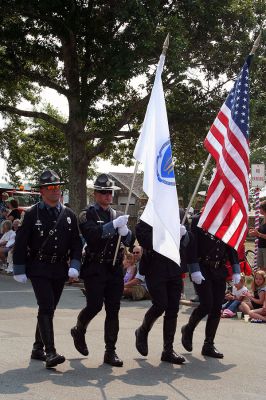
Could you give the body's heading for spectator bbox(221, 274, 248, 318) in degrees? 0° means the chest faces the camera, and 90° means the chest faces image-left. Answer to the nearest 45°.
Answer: approximately 45°

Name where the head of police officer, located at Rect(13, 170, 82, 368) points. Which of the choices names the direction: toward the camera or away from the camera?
toward the camera

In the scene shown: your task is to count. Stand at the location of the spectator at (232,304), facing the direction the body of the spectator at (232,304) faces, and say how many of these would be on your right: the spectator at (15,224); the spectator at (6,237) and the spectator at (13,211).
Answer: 3

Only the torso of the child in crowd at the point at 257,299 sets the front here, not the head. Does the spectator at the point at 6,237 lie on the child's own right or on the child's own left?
on the child's own right

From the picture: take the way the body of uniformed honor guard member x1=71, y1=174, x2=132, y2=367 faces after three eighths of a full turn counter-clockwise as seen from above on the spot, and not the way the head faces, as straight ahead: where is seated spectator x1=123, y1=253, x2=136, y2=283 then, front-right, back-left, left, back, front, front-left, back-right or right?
front

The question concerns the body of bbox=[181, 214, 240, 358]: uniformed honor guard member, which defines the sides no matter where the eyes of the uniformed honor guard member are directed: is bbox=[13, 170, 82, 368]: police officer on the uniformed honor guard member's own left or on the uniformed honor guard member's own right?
on the uniformed honor guard member's own right

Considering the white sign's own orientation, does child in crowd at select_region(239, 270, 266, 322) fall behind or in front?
in front

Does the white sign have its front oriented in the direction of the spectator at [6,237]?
no

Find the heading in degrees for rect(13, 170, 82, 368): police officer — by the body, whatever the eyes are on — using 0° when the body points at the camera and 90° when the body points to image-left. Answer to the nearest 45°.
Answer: approximately 315°

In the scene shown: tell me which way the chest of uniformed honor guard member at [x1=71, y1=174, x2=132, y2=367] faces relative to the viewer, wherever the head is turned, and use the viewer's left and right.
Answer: facing the viewer and to the right of the viewer

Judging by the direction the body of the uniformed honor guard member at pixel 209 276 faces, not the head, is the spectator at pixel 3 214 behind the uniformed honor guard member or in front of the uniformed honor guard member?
behind

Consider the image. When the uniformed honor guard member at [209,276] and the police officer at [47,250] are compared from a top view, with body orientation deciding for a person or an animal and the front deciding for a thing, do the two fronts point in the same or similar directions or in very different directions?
same or similar directions

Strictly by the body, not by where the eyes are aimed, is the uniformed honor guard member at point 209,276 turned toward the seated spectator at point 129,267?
no

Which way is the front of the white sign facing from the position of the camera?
facing the viewer

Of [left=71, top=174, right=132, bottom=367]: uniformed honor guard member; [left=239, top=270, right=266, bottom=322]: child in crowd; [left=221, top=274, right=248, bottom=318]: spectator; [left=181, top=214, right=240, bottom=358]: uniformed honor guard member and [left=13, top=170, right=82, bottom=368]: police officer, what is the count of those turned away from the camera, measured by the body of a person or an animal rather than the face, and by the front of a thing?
0

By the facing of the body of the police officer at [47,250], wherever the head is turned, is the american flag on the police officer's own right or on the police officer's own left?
on the police officer's own left

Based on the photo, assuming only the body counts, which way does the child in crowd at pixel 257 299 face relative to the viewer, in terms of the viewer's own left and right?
facing the viewer and to the left of the viewer
